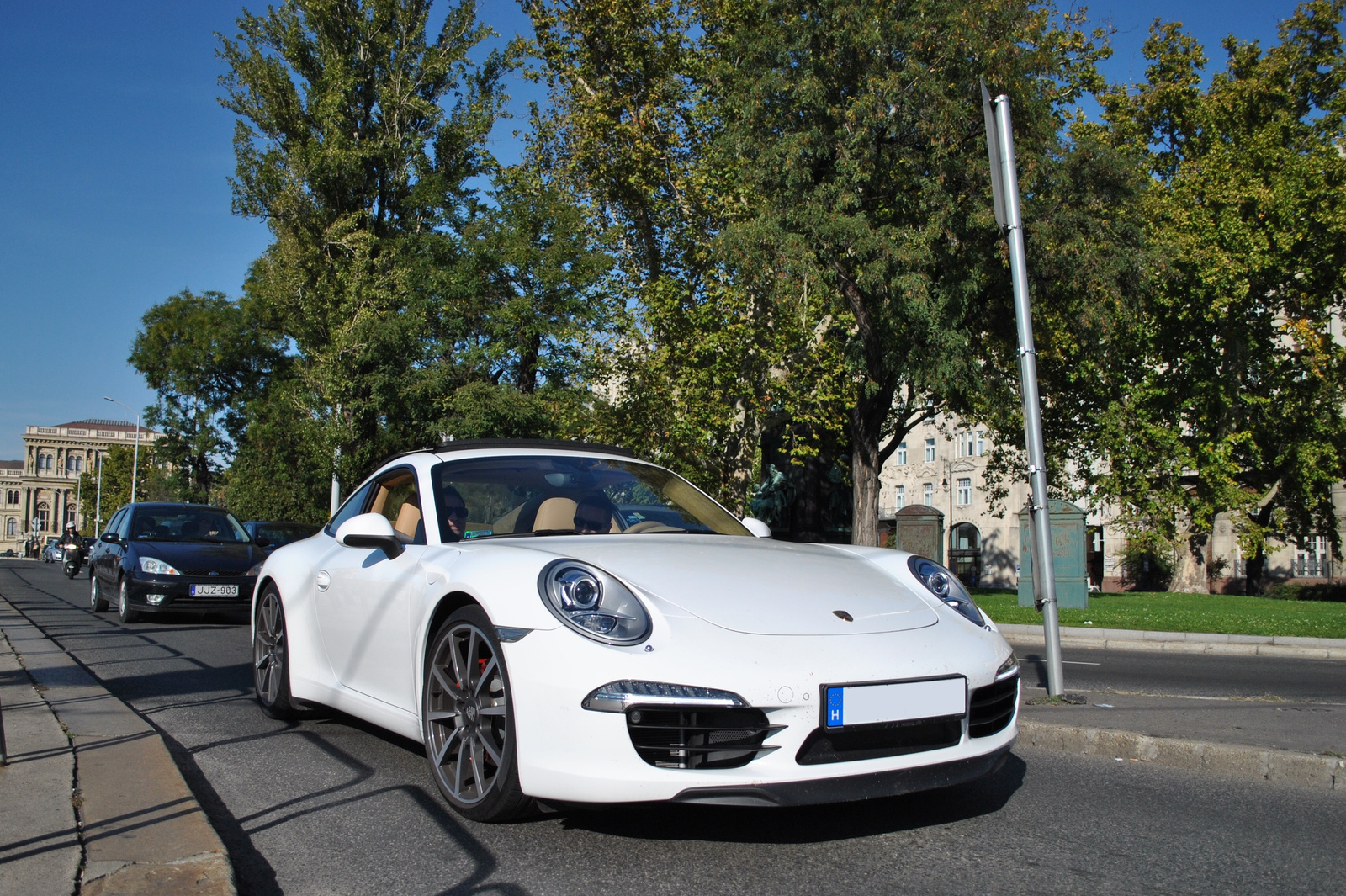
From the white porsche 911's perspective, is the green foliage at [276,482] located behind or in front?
behind

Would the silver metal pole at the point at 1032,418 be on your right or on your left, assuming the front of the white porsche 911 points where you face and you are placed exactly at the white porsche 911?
on your left

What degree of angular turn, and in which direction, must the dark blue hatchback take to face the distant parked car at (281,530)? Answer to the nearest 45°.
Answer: approximately 135° to its left

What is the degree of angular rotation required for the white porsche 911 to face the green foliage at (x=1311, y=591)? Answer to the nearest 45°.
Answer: approximately 90° to its left

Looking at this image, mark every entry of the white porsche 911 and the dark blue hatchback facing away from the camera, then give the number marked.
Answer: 0

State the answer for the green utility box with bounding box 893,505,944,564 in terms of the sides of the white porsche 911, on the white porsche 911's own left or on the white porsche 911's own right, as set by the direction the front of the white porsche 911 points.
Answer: on the white porsche 911's own left

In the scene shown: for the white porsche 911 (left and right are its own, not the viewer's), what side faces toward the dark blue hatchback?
back

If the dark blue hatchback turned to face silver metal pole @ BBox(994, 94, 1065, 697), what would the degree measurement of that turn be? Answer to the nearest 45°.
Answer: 0° — it already faces it

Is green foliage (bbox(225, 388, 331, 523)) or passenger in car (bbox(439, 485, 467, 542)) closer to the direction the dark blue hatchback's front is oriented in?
the passenger in car

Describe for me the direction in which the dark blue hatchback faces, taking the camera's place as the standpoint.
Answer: facing the viewer and to the right of the viewer

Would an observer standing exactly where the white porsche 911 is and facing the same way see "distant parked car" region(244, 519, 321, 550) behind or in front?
behind
